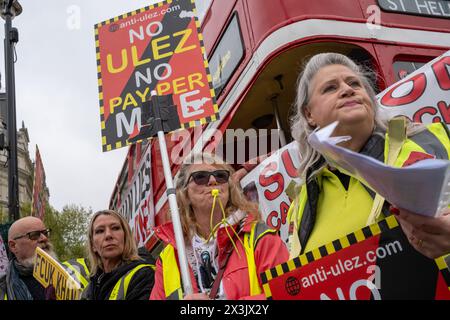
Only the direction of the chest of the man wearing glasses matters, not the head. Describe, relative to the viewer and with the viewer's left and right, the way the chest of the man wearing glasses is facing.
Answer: facing the viewer and to the right of the viewer

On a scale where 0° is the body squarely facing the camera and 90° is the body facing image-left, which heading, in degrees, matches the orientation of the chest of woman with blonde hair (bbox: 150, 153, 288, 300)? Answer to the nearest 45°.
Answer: approximately 0°

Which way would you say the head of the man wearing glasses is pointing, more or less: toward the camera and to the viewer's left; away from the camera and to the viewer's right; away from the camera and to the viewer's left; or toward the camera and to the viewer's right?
toward the camera and to the viewer's right

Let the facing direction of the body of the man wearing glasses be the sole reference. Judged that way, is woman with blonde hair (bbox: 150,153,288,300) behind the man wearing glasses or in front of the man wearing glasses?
in front
